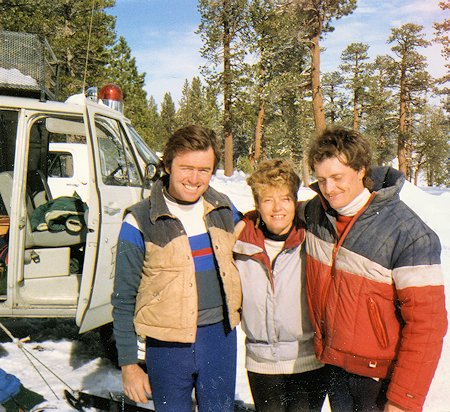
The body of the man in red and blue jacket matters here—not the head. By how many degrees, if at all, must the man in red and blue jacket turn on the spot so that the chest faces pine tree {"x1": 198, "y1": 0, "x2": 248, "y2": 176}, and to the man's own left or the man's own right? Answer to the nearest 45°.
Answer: approximately 135° to the man's own right

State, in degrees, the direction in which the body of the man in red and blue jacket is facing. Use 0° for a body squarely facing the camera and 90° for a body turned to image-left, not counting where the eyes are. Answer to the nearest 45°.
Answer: approximately 45°

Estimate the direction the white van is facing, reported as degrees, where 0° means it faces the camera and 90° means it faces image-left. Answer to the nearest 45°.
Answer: approximately 270°

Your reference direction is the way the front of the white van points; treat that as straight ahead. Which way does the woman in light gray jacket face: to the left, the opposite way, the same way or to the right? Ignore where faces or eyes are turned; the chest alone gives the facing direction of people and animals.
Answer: to the right

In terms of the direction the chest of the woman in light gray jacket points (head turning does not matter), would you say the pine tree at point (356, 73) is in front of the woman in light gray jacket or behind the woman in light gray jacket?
behind

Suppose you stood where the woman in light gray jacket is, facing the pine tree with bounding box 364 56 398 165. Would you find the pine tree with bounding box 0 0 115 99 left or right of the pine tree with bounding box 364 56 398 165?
left

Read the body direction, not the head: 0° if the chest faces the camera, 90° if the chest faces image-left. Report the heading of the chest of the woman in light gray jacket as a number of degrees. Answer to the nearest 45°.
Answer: approximately 0°

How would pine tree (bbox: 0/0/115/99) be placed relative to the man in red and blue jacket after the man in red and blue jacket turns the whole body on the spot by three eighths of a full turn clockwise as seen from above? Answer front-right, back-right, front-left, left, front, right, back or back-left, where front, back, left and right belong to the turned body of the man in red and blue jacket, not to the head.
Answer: front-left

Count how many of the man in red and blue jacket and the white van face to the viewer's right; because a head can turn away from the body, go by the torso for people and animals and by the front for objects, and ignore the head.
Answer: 1

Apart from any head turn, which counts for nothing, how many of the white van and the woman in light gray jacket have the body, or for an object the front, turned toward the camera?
1

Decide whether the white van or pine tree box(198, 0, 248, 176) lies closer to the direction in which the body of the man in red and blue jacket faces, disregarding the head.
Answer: the white van
